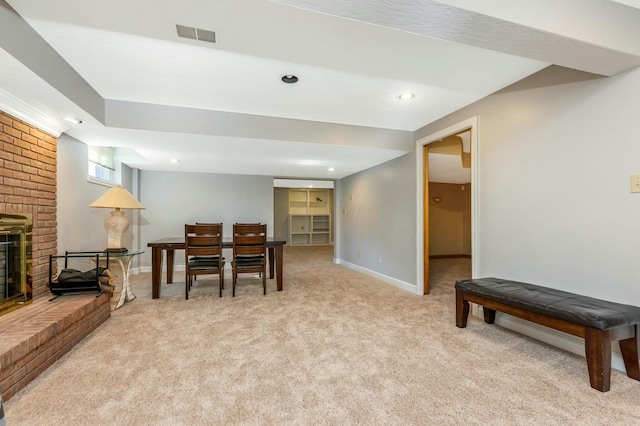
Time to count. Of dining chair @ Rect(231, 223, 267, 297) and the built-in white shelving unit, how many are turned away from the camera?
1

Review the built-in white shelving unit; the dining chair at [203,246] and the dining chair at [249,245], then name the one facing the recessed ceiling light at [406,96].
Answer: the built-in white shelving unit

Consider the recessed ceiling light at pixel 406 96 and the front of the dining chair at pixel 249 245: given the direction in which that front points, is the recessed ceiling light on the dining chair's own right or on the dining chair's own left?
on the dining chair's own right

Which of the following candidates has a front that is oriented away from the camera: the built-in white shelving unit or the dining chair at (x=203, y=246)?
the dining chair

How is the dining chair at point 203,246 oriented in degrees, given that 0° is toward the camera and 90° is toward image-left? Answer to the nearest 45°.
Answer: approximately 180°

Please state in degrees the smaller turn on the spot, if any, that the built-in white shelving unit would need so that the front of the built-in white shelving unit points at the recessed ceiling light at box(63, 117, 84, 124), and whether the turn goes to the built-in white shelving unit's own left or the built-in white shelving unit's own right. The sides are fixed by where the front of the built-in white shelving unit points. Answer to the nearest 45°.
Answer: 0° — it already faces it

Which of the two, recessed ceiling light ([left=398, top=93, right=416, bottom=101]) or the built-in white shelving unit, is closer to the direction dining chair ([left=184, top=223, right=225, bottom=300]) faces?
the built-in white shelving unit

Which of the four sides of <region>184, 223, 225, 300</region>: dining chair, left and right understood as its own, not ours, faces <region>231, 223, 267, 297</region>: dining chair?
right

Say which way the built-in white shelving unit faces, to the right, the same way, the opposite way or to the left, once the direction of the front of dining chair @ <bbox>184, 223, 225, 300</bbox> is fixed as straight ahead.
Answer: the opposite way

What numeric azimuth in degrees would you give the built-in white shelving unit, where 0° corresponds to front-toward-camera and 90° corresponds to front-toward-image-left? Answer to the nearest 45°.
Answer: approximately 0°

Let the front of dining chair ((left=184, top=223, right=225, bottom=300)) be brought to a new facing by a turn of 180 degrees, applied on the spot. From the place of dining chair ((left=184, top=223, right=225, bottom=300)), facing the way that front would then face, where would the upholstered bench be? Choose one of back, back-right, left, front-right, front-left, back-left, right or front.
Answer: front-left

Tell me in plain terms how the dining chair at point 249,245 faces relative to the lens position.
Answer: facing away from the viewer
